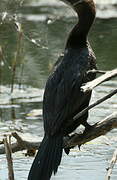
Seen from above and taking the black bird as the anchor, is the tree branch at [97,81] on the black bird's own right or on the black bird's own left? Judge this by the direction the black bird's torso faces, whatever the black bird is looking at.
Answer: on the black bird's own right

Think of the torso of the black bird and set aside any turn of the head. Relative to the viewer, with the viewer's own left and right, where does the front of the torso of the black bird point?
facing away from the viewer and to the right of the viewer
